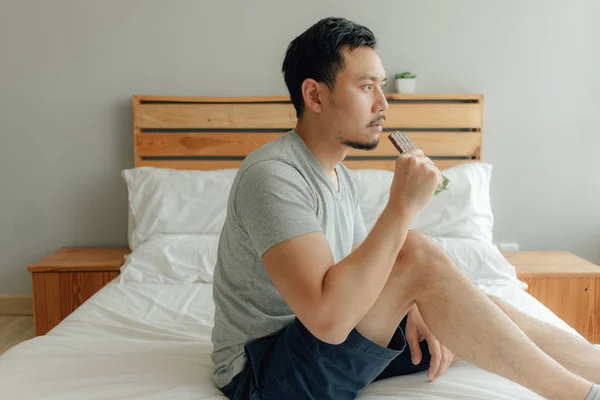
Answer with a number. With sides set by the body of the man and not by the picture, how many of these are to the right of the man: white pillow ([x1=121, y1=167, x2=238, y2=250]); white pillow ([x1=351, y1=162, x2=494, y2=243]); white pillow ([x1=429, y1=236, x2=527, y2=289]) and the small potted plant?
0

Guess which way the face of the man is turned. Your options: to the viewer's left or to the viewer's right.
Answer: to the viewer's right

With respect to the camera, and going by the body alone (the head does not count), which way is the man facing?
to the viewer's right

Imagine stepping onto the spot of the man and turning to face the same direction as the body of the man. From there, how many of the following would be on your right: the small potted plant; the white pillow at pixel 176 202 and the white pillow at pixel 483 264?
0

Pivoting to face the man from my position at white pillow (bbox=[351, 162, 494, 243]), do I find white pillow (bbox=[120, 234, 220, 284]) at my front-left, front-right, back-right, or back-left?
front-right

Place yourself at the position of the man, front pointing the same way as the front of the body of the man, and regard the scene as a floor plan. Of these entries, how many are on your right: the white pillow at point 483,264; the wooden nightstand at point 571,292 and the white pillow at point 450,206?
0

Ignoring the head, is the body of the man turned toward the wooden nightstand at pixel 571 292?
no

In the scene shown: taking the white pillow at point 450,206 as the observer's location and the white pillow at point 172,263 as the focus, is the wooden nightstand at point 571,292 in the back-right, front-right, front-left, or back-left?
back-left

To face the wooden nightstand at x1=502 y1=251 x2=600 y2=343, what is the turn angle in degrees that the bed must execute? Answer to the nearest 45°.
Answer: approximately 90° to its left

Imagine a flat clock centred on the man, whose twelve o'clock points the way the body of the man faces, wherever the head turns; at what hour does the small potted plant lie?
The small potted plant is roughly at 9 o'clock from the man.

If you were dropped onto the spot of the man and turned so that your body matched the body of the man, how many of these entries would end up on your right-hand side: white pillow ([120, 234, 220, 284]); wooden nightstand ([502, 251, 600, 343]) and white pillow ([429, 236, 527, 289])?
0

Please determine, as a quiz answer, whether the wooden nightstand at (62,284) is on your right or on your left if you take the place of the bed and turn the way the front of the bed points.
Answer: on your right

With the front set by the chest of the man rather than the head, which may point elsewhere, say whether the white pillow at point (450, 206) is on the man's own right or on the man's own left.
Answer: on the man's own left

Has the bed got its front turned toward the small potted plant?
no

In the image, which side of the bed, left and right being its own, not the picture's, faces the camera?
front

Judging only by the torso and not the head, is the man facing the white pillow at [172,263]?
no

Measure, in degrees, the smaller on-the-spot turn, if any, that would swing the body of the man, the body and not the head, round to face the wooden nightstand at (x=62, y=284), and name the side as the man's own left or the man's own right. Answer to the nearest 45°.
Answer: approximately 135° to the man's own left
